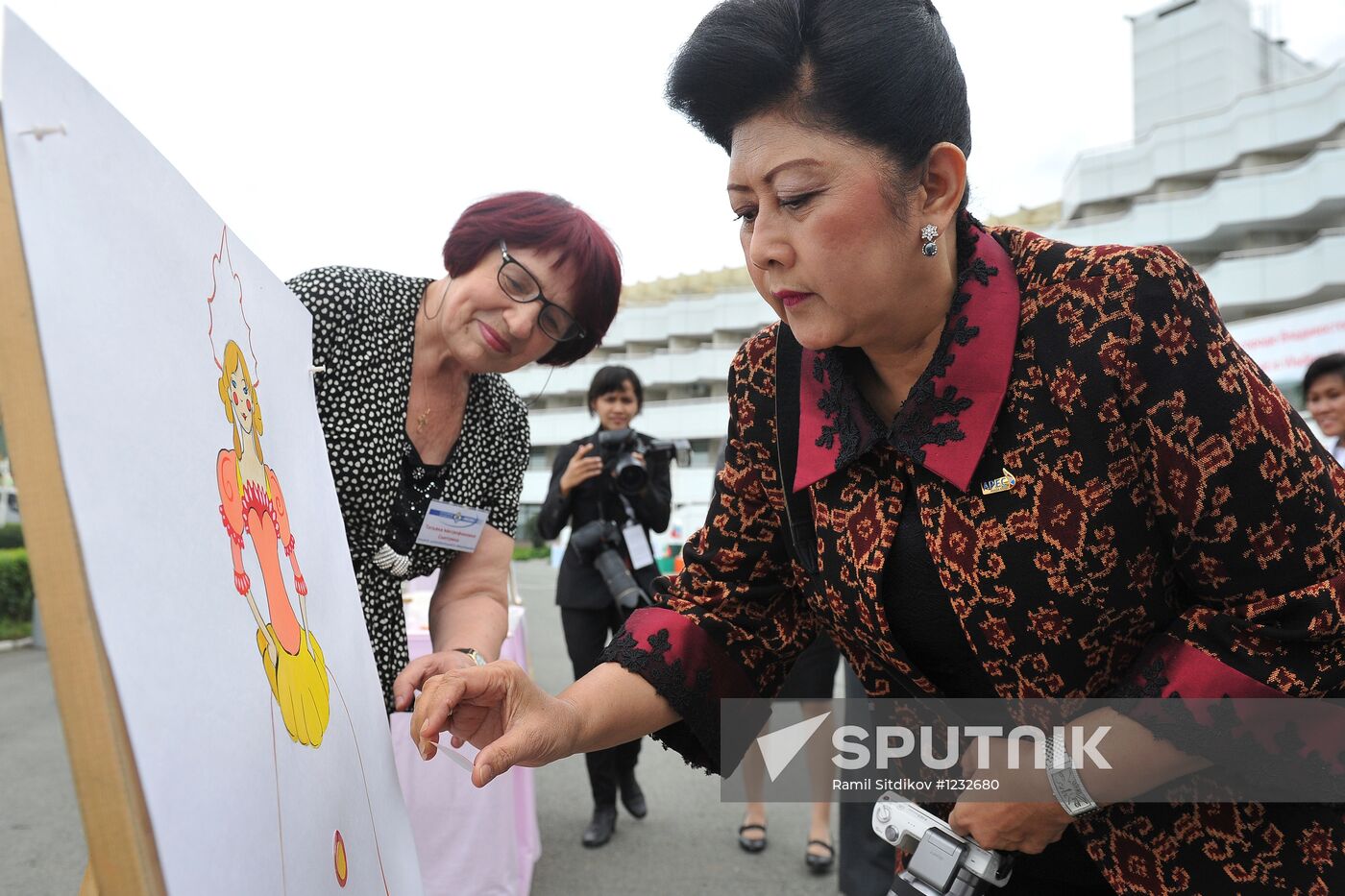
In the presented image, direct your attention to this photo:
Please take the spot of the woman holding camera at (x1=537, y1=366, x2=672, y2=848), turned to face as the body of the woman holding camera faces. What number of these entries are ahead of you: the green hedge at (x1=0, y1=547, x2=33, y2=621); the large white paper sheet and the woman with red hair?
2

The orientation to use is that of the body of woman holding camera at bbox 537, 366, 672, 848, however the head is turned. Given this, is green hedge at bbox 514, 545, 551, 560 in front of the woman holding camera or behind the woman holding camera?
behind

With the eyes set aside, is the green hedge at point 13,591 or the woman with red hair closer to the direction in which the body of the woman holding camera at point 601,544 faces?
the woman with red hair

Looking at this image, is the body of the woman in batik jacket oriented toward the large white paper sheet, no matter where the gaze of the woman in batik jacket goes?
yes
